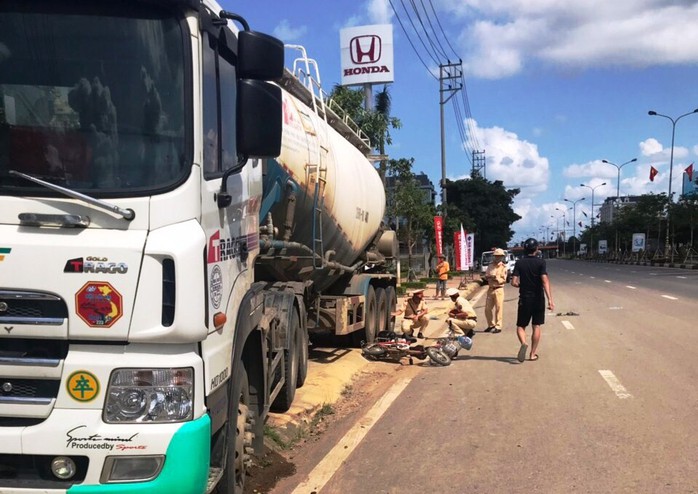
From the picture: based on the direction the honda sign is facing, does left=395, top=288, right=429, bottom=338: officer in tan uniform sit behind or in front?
in front

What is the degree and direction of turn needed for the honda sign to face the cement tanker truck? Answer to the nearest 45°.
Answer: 0° — it already faces it

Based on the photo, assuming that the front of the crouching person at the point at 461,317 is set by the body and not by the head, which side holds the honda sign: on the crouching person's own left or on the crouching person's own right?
on the crouching person's own right

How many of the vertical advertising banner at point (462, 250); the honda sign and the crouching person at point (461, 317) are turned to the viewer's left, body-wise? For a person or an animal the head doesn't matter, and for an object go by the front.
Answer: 1

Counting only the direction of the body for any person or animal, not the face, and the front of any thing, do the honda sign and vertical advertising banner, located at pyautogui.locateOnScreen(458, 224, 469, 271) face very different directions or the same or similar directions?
same or similar directions

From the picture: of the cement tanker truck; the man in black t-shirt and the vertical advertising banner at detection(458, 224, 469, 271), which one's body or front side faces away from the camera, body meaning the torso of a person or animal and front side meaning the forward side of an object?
the man in black t-shirt

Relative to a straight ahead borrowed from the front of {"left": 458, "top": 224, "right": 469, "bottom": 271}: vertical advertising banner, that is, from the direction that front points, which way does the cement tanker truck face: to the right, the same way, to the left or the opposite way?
the same way

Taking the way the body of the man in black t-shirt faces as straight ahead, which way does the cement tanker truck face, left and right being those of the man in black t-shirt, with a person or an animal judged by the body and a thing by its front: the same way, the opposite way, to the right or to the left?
the opposite way

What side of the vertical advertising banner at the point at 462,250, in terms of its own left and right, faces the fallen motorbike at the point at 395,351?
front

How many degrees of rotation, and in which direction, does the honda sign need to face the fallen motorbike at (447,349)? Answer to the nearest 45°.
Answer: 0° — it already faces it

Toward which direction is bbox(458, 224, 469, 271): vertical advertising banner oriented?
toward the camera

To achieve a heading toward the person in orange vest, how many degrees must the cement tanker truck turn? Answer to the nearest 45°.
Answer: approximately 180°

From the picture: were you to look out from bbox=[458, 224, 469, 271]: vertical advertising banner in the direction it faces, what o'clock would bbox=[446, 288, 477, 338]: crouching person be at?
The crouching person is roughly at 12 o'clock from the vertical advertising banner.

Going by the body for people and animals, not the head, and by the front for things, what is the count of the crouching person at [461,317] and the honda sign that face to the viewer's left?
1

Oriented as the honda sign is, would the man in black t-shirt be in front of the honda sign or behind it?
in front

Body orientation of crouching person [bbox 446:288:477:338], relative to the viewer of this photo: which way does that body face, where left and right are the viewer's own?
facing to the left of the viewer
